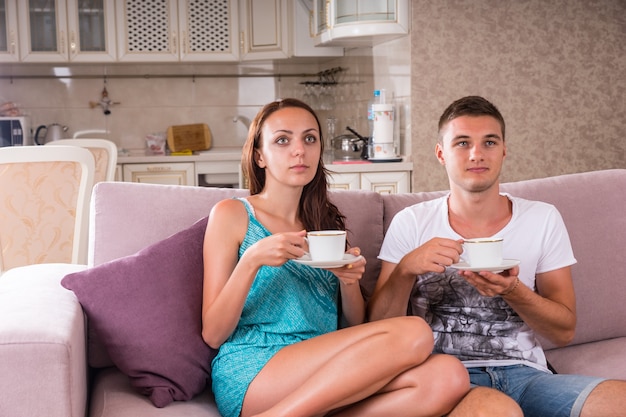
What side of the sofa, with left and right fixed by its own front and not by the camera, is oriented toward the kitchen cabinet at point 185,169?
back

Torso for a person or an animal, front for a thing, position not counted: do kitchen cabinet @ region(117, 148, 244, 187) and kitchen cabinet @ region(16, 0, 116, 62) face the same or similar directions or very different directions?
same or similar directions

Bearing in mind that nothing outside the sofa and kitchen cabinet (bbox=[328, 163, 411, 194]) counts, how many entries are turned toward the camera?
2

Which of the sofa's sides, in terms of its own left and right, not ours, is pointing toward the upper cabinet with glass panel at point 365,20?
back

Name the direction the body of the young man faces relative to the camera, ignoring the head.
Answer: toward the camera

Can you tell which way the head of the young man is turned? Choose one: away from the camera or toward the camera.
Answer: toward the camera

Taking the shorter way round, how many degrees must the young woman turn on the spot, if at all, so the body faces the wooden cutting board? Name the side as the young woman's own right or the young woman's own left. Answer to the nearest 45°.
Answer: approximately 135° to the young woman's own left

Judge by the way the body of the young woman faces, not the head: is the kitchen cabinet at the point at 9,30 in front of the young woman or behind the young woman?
behind

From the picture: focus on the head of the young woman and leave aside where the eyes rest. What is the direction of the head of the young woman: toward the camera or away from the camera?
toward the camera

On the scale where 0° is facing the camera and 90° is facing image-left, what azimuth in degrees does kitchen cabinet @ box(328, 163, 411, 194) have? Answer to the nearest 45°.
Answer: approximately 0°

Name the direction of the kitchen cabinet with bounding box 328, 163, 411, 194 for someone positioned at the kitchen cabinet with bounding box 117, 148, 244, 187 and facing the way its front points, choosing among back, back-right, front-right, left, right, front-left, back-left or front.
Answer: front-left

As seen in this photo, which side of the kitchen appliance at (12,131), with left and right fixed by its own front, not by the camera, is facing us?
front

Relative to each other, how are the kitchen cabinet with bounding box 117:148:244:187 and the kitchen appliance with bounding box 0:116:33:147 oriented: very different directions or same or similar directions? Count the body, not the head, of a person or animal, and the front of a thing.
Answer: same or similar directions

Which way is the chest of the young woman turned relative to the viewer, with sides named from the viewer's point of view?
facing the viewer and to the right of the viewer

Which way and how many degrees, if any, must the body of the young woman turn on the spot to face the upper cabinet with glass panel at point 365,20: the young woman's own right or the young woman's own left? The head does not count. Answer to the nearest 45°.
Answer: approximately 135° to the young woman's own left
